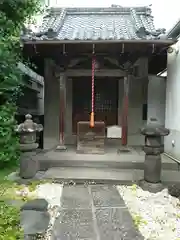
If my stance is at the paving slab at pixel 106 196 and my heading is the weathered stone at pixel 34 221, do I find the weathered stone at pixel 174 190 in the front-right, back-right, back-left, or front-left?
back-left

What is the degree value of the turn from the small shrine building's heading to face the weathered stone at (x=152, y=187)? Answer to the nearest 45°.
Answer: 0° — it already faces it

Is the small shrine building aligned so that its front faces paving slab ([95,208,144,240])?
yes

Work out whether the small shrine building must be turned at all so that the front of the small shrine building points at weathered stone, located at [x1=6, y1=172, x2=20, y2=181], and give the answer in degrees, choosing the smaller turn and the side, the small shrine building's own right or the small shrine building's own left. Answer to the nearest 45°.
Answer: approximately 45° to the small shrine building's own right

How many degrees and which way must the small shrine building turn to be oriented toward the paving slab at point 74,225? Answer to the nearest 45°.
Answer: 0° — it already faces it

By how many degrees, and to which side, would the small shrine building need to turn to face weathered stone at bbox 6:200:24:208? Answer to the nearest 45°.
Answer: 0° — it already faces it

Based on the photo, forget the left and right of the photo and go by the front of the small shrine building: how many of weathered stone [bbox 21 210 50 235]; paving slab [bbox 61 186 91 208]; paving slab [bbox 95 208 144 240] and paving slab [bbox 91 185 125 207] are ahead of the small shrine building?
4

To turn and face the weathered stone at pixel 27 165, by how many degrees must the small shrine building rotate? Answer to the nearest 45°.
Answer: approximately 45° to its right

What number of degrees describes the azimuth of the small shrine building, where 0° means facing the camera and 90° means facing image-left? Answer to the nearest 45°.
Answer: approximately 0°

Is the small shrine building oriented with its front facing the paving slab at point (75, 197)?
yes
